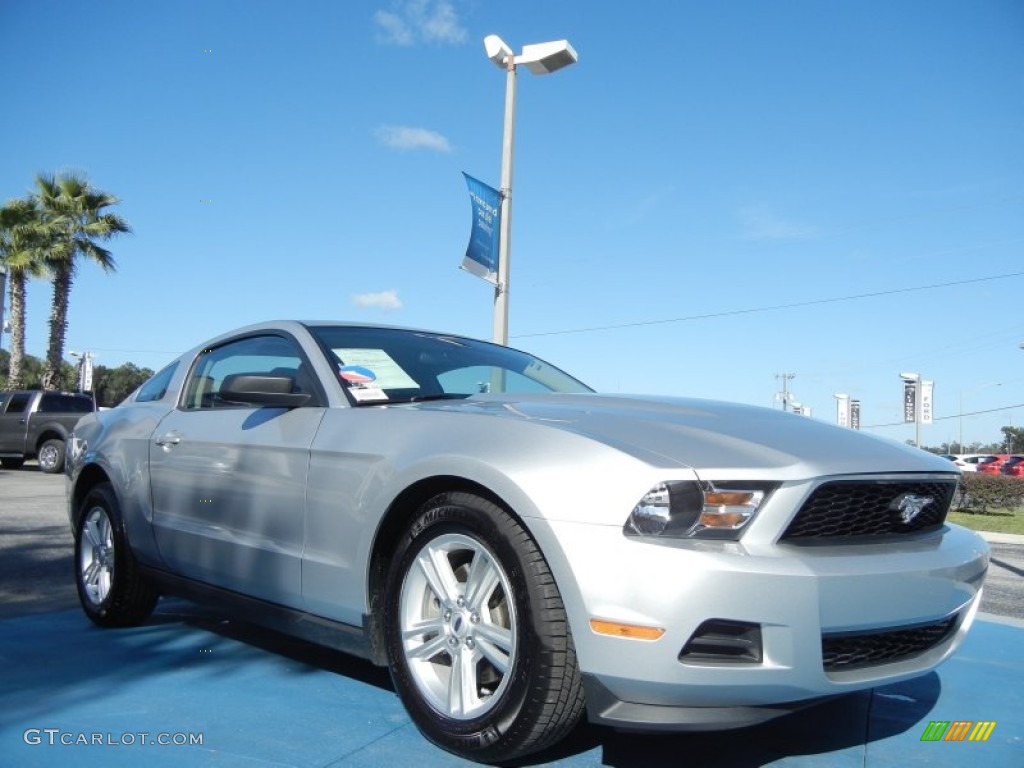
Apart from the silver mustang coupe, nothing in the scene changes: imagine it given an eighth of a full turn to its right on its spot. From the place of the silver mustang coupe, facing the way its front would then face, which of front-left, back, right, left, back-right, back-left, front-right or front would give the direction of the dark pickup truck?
back-right

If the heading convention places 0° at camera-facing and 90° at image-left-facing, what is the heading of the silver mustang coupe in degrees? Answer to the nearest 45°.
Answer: approximately 315°

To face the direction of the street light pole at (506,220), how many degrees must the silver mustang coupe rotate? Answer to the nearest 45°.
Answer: approximately 135° to its left

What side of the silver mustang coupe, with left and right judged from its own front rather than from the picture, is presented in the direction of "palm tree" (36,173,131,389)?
back

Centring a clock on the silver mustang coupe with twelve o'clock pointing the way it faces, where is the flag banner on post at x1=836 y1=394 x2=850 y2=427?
The flag banner on post is roughly at 8 o'clock from the silver mustang coupe.

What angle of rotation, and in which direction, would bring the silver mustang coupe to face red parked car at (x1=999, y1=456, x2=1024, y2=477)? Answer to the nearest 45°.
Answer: approximately 90° to its left

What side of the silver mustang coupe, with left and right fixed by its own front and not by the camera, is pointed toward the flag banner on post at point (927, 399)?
left

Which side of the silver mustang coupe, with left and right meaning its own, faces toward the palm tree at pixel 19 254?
back

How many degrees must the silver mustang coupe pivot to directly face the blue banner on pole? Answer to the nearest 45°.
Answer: approximately 135° to its left
